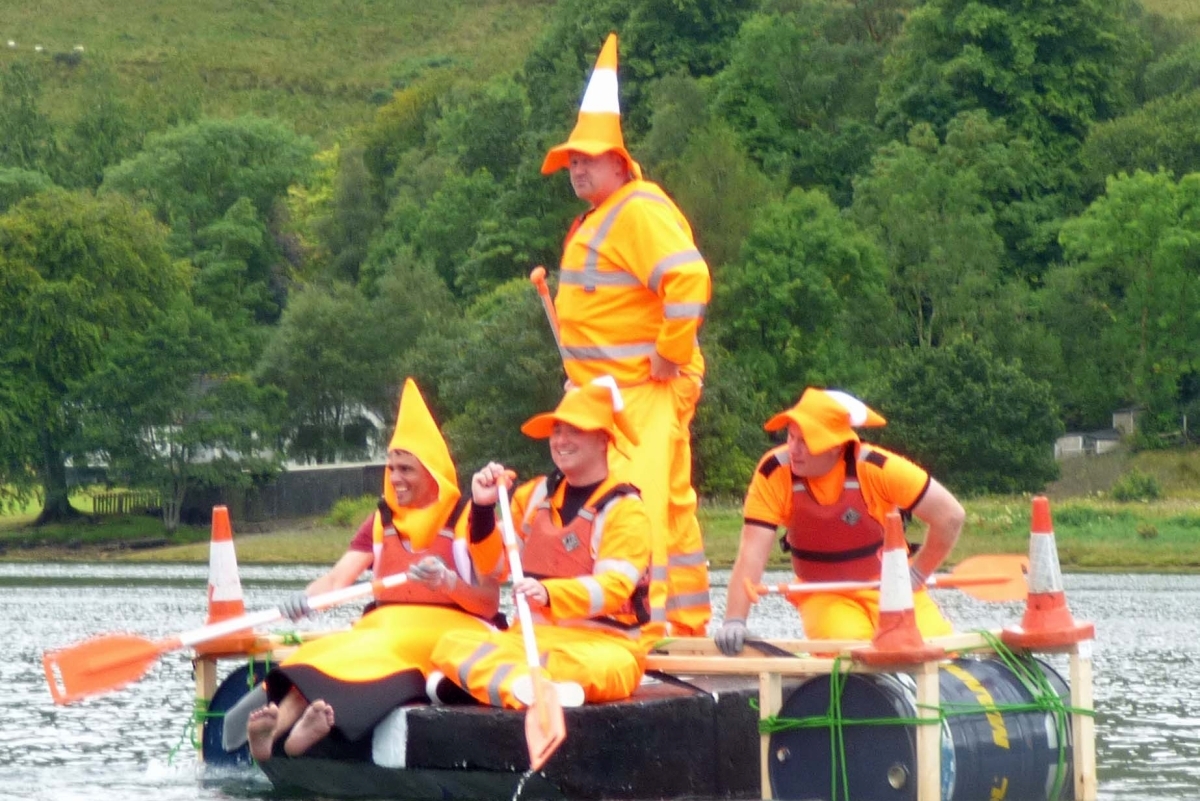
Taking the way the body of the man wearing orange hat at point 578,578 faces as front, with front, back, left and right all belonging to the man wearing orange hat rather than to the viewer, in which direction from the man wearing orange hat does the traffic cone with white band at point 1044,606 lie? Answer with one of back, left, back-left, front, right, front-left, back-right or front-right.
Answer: back-left

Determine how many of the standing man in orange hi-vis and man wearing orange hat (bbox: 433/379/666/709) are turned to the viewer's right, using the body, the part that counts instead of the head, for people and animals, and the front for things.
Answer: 0

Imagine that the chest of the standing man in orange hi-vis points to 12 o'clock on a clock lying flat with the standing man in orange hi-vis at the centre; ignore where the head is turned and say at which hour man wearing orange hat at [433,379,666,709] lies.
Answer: The man wearing orange hat is roughly at 11 o'clock from the standing man in orange hi-vis.

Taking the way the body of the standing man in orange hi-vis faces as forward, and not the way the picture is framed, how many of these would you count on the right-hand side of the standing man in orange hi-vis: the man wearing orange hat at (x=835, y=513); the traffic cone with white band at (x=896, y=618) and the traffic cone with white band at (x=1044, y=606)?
0

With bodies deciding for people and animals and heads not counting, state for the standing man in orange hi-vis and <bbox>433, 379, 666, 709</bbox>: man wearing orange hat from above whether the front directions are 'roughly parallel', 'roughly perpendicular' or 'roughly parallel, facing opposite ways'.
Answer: roughly parallel

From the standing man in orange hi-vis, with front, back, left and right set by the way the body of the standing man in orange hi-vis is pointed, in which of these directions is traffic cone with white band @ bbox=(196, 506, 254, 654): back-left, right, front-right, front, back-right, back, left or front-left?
front-right

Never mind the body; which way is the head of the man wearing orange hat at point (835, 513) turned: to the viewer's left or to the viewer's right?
to the viewer's left

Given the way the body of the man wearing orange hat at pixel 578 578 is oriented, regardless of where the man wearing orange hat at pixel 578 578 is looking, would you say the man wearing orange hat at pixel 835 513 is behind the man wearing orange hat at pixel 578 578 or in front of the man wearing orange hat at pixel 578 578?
behind

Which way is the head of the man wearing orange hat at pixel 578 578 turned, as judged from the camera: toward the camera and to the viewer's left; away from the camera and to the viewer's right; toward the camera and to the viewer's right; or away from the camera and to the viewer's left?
toward the camera and to the viewer's left

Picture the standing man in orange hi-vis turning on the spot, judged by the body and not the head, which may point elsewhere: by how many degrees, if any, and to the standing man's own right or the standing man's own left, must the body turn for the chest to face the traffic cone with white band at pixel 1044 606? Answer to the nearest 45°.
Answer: approximately 90° to the standing man's own left

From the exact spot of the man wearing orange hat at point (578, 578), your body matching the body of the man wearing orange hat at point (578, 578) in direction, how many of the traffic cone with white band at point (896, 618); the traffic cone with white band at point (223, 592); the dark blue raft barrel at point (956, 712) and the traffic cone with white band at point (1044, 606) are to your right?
1

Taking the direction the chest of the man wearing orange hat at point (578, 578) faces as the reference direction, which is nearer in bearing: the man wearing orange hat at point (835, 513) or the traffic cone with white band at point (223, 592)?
the traffic cone with white band

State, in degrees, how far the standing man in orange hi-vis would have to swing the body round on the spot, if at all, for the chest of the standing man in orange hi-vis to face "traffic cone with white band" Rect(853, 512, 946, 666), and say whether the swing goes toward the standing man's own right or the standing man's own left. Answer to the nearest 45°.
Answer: approximately 90° to the standing man's own left
